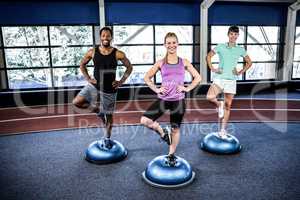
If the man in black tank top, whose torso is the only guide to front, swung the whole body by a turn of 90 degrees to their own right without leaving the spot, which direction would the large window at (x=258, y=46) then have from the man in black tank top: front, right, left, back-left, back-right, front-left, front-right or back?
back-right

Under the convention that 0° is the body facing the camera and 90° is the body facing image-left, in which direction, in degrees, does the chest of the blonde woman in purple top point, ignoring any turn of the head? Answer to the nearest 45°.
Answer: approximately 0°

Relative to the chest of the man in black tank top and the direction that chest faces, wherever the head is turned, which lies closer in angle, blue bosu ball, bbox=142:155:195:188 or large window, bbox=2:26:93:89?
the blue bosu ball

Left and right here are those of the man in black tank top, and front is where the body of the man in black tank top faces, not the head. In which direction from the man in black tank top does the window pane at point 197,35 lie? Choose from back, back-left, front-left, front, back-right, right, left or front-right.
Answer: back-left

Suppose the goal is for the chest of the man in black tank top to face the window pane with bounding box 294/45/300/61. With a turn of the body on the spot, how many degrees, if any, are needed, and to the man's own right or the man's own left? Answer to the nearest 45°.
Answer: approximately 135° to the man's own left

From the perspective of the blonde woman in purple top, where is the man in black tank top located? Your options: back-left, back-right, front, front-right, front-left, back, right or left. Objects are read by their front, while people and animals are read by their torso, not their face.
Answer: back-right

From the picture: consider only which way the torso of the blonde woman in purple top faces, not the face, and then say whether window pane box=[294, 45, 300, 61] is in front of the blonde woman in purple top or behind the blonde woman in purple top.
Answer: behind

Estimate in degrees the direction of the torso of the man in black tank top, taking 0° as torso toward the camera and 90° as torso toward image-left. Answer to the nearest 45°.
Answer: approximately 0°

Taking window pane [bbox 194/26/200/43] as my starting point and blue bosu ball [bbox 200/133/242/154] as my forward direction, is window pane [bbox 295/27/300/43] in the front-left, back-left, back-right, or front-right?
back-left

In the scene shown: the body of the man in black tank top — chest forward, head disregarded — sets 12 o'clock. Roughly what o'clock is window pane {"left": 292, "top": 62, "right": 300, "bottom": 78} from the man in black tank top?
The window pane is roughly at 8 o'clock from the man in black tank top.

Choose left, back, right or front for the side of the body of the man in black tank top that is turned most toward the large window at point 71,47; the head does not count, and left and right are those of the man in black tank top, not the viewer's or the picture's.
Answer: back

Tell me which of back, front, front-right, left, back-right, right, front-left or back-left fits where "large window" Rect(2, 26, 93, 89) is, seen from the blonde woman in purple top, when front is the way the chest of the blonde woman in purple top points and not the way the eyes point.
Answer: back-right

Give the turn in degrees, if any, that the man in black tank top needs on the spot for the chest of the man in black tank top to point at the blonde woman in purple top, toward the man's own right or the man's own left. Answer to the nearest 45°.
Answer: approximately 45° to the man's own left
